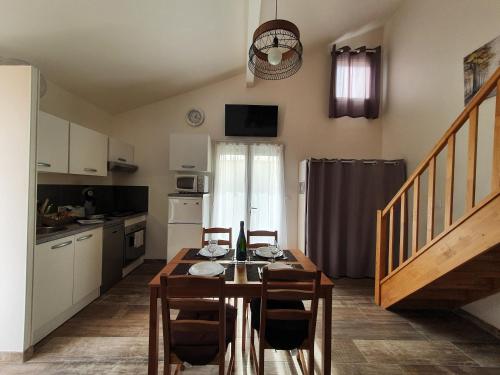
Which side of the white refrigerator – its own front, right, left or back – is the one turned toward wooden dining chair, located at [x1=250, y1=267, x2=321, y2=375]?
front

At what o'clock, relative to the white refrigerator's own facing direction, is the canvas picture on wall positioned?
The canvas picture on wall is roughly at 10 o'clock from the white refrigerator.

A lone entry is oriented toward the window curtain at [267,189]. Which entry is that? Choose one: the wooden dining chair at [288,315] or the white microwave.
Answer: the wooden dining chair

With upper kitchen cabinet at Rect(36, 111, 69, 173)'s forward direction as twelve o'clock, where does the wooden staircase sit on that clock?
The wooden staircase is roughly at 12 o'clock from the upper kitchen cabinet.

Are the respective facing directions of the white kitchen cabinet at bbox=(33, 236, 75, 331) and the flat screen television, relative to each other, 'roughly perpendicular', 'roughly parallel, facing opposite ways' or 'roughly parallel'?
roughly perpendicular

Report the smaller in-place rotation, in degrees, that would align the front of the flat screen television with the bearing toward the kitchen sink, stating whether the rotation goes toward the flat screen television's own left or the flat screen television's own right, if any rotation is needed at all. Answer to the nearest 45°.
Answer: approximately 45° to the flat screen television's own right

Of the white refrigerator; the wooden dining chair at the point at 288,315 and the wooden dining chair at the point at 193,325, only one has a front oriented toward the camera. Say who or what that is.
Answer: the white refrigerator

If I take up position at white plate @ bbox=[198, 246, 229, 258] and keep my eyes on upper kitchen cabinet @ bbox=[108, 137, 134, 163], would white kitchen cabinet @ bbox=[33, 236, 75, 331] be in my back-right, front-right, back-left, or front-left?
front-left

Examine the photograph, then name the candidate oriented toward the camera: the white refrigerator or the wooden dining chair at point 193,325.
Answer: the white refrigerator

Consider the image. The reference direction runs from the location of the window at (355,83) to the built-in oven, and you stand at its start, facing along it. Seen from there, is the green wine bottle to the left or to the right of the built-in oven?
left

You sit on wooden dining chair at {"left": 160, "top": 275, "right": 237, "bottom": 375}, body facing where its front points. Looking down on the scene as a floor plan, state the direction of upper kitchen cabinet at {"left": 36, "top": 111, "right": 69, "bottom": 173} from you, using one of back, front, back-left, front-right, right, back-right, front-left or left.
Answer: front-left

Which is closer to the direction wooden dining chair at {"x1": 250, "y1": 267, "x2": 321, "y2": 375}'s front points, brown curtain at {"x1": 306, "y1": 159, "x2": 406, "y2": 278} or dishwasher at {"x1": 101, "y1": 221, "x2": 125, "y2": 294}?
the brown curtain

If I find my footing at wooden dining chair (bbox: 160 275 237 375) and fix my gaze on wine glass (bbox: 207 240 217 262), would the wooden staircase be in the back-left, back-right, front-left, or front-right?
front-right

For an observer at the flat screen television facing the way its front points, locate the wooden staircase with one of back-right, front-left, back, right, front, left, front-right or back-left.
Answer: front-left

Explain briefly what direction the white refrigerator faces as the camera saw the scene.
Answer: facing the viewer

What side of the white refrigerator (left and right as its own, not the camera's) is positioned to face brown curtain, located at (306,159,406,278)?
left

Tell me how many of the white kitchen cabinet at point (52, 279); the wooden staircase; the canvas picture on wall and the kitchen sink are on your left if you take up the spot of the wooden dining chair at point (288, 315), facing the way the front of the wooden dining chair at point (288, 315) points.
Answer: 2

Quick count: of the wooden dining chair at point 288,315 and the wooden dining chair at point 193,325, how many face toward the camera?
0

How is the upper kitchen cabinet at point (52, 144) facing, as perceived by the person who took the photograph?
facing the viewer and to the right of the viewer
